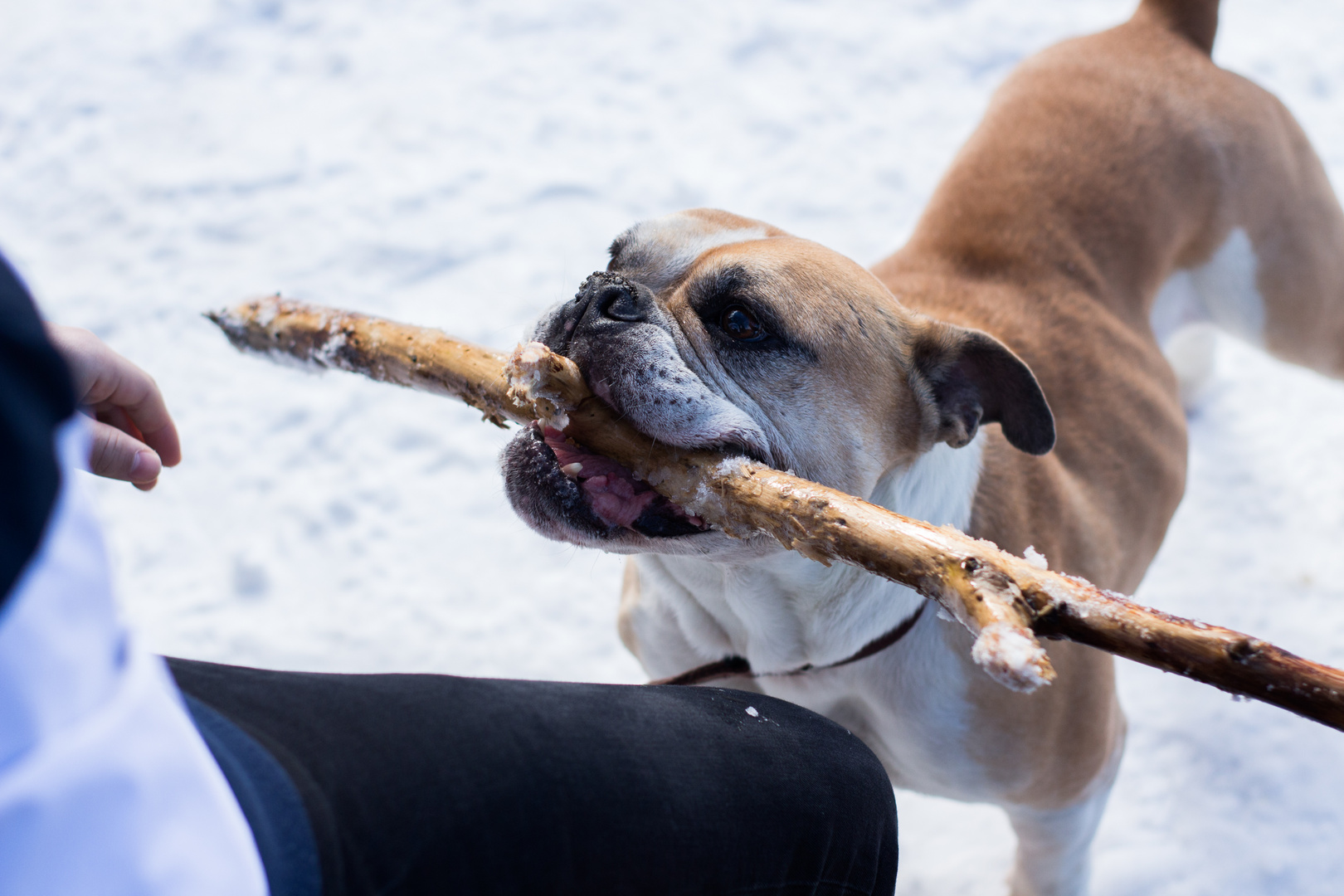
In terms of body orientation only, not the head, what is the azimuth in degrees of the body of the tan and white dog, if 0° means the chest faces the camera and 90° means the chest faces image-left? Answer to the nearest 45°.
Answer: approximately 45°
